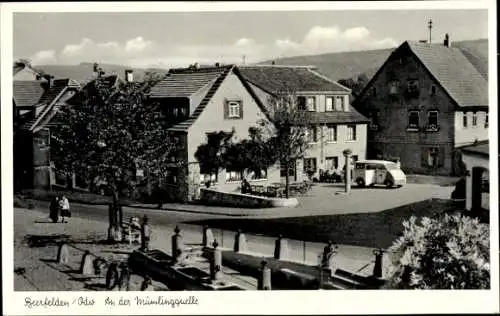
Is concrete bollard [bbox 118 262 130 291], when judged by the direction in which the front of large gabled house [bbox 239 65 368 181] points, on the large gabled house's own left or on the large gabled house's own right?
on the large gabled house's own right

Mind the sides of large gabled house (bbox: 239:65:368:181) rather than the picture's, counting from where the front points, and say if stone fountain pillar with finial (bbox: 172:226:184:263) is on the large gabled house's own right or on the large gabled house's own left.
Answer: on the large gabled house's own right

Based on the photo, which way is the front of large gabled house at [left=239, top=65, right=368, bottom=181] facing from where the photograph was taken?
facing the viewer and to the right of the viewer

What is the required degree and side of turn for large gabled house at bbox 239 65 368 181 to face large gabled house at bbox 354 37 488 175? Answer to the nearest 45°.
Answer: approximately 45° to its left
